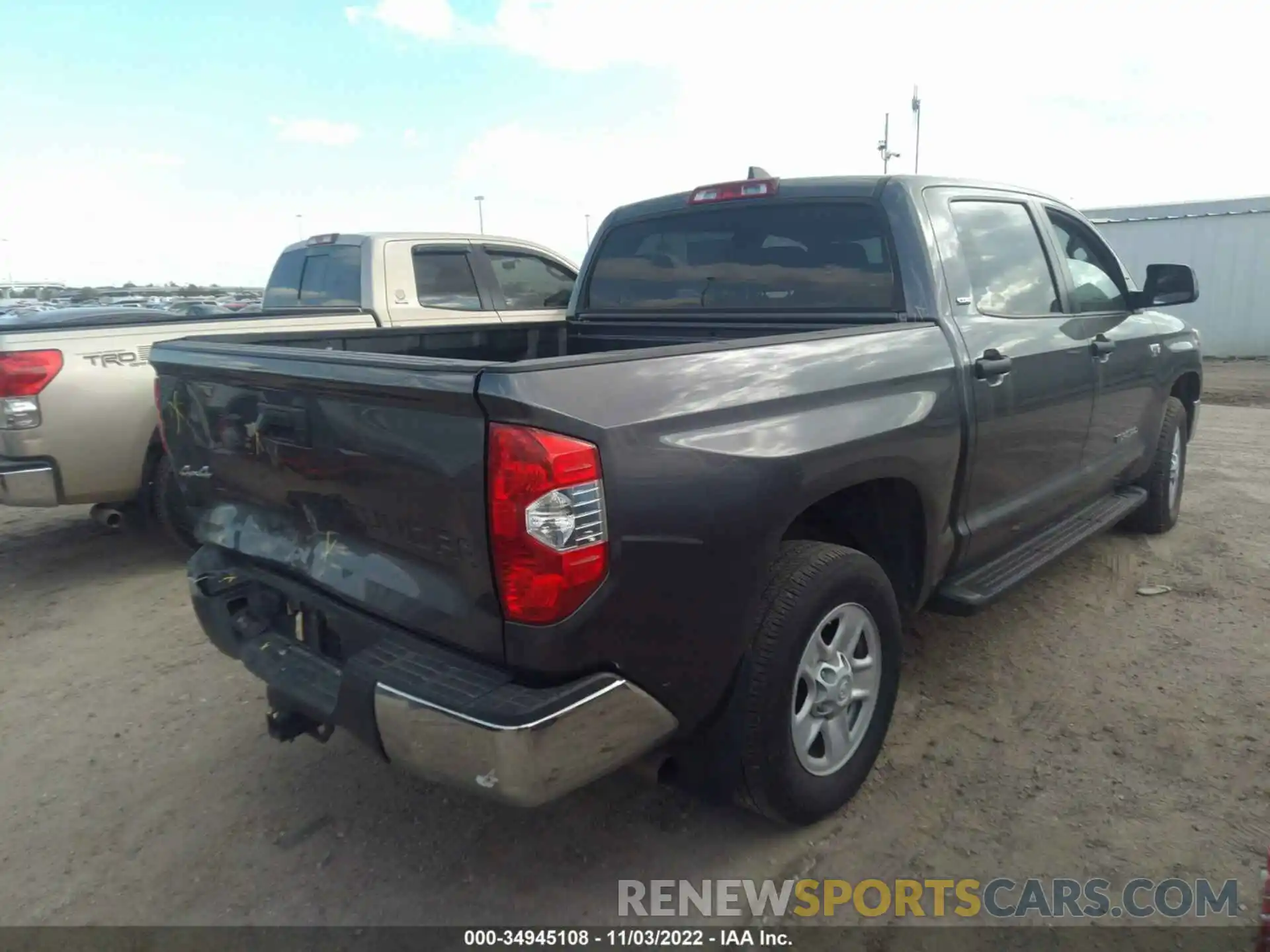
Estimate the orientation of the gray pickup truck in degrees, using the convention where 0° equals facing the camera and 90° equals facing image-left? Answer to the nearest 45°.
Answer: approximately 225°

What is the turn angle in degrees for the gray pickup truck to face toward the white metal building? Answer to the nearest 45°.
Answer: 0° — it already faces it

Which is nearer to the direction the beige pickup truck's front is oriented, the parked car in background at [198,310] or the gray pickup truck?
the parked car in background

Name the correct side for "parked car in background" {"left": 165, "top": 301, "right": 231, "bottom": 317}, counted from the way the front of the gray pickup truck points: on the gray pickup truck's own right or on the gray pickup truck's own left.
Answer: on the gray pickup truck's own left

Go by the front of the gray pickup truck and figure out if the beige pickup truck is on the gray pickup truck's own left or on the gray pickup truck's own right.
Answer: on the gray pickup truck's own left

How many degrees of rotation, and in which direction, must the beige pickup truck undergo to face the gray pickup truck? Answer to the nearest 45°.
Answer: approximately 90° to its right

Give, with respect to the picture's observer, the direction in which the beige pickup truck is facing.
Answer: facing away from the viewer and to the right of the viewer

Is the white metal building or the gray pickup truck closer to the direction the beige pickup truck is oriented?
the white metal building

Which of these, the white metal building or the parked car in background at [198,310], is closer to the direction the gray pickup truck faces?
the white metal building
